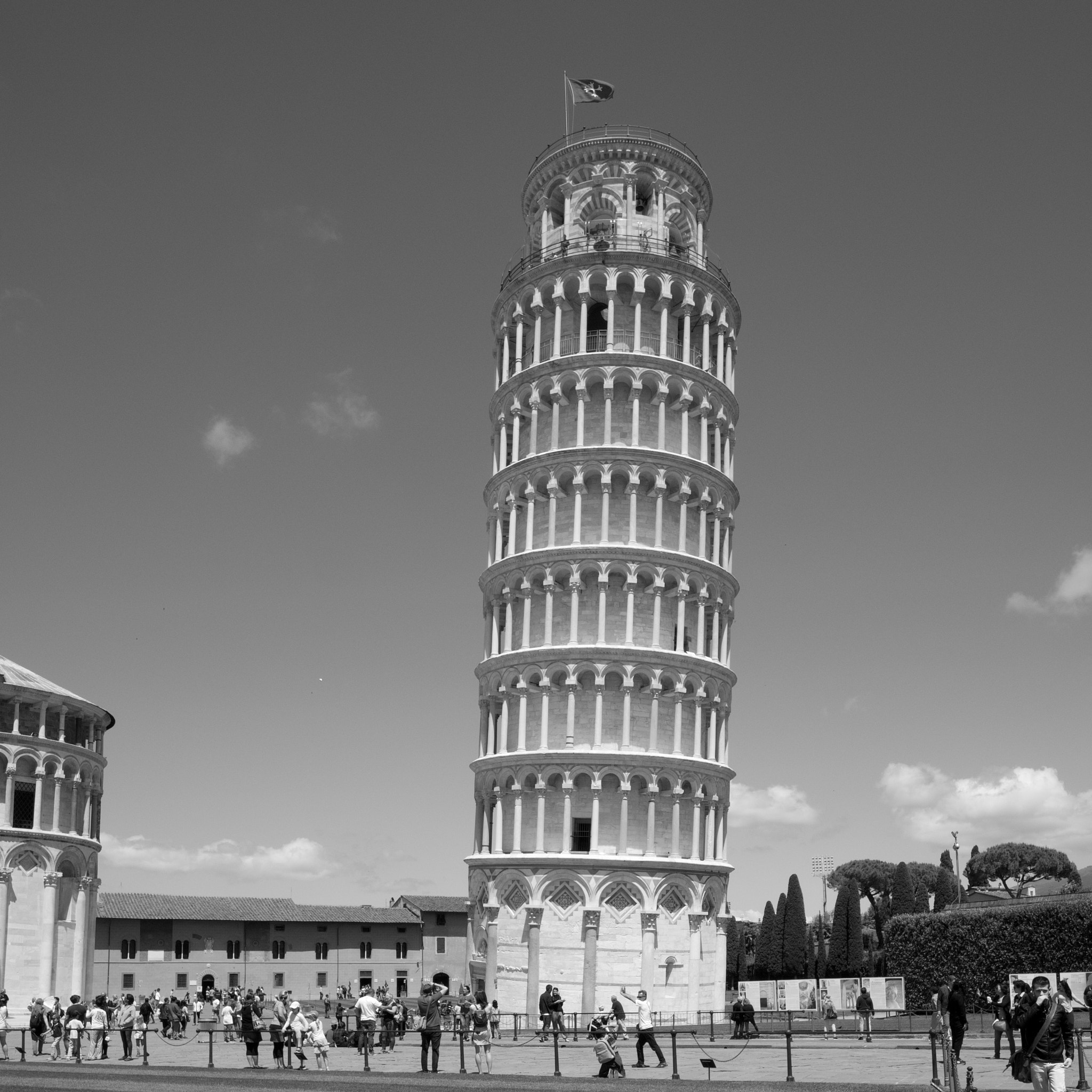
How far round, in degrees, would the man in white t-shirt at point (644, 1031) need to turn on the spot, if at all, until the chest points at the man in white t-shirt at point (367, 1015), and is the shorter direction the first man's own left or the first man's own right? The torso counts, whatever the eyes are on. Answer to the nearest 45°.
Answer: approximately 45° to the first man's own right

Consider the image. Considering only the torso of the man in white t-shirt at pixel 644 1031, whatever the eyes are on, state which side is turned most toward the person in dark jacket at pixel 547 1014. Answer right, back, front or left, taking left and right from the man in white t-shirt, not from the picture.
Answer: right
